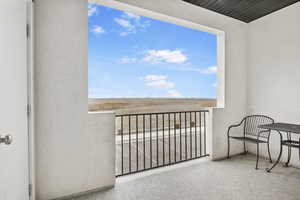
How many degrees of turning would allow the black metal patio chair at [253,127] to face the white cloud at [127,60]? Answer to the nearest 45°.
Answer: approximately 45° to its right

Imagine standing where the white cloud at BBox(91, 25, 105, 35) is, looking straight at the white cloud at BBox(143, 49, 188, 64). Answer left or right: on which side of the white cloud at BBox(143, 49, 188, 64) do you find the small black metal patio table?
right
